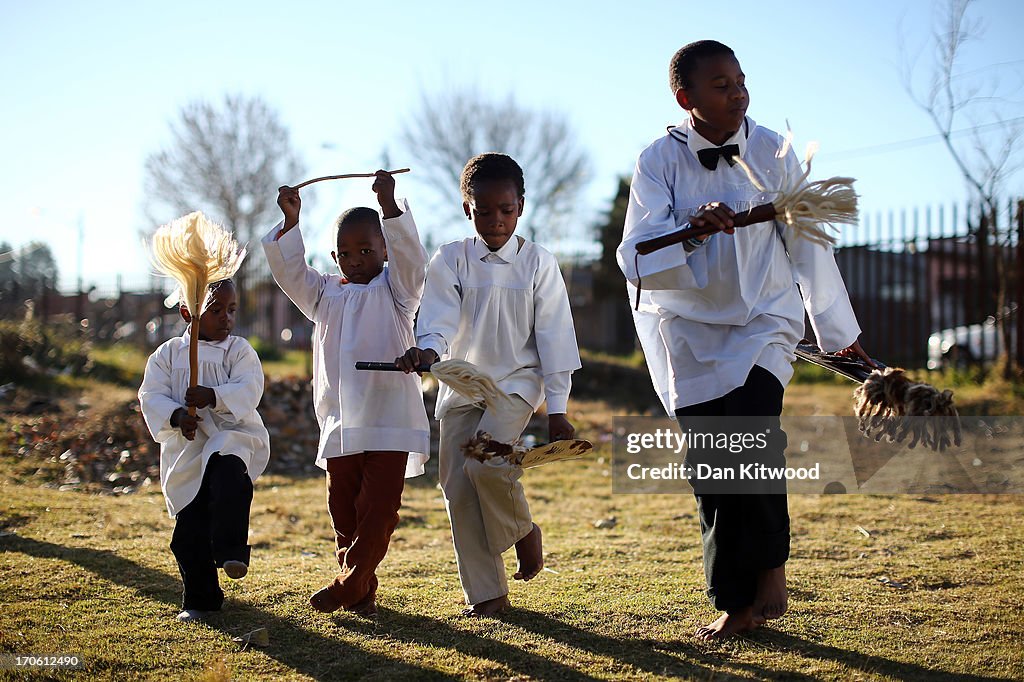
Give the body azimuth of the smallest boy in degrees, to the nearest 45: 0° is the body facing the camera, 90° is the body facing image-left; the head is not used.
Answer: approximately 0°

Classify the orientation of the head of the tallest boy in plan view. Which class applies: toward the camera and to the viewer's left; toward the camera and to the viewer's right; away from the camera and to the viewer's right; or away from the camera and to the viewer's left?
toward the camera and to the viewer's right

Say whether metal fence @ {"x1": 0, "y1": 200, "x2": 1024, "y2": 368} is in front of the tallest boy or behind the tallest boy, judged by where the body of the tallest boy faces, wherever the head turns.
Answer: behind

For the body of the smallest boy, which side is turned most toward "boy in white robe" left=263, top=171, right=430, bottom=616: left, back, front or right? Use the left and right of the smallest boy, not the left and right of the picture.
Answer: left

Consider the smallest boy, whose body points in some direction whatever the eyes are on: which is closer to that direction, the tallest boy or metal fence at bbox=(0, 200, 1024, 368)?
the tallest boy

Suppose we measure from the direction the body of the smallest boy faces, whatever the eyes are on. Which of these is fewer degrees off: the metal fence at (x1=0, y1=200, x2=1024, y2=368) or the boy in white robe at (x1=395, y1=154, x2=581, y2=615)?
the boy in white robe

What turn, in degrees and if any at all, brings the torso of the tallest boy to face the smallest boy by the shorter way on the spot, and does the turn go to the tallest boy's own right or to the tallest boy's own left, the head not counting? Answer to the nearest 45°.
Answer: approximately 90° to the tallest boy's own right
